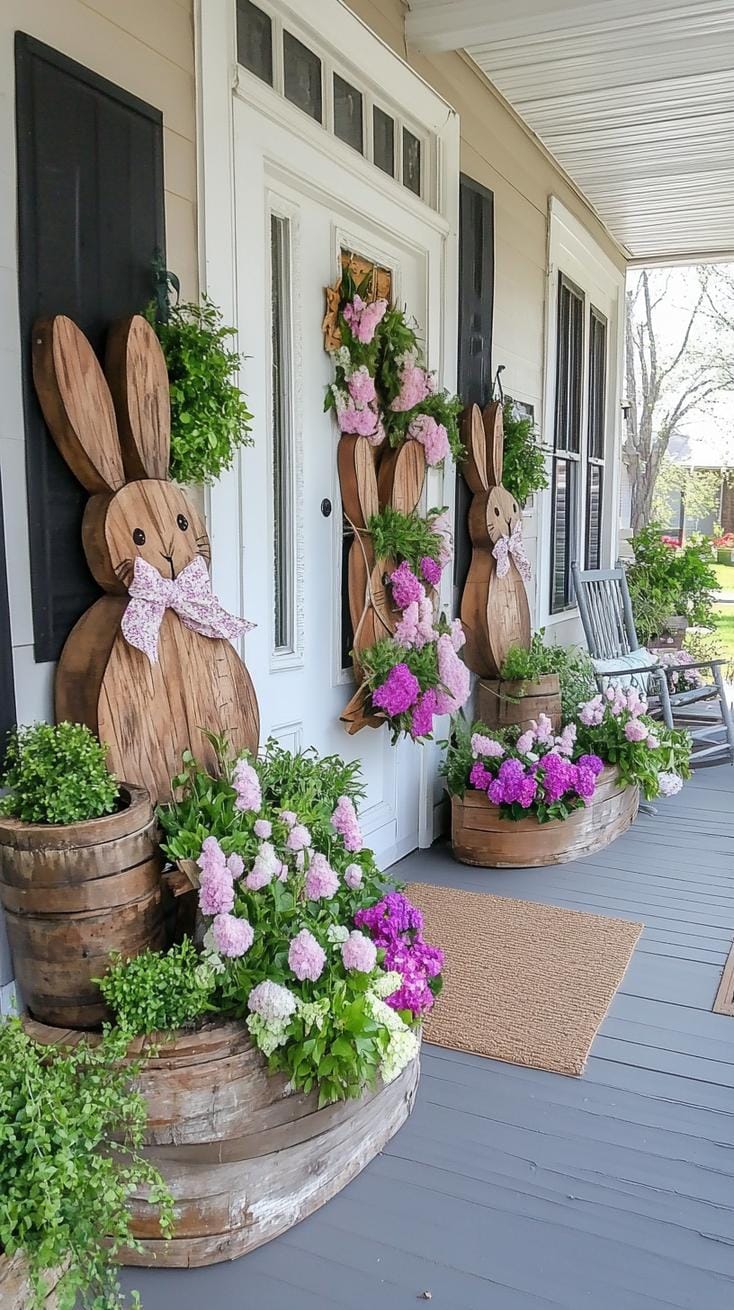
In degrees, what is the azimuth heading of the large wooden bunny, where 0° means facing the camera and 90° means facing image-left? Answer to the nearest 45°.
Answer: approximately 315°

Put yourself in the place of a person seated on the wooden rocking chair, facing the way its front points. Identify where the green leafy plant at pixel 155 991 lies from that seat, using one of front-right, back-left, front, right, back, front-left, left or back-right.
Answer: front-right

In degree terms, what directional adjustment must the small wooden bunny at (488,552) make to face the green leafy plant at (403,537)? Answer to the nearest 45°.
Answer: approximately 45° to its right

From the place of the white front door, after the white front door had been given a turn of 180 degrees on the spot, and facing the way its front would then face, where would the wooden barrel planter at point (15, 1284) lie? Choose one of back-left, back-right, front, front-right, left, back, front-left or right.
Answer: back-left

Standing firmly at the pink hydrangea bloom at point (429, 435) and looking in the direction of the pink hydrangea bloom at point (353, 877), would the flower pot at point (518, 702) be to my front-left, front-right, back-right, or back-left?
back-left

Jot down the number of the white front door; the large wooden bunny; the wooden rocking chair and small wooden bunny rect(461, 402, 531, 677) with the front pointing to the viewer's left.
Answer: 0

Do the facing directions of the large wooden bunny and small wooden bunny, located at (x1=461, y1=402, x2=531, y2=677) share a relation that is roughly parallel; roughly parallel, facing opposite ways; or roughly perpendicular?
roughly parallel

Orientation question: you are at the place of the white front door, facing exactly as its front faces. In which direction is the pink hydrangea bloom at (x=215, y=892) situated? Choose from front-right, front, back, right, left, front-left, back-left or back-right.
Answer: front-right

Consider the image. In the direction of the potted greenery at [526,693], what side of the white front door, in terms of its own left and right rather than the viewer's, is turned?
left

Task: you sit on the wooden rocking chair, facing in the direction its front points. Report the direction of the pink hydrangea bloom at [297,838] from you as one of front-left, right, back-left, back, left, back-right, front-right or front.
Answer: front-right

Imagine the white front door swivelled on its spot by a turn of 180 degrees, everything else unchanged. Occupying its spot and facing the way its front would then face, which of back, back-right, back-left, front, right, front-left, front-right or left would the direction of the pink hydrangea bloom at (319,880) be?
back-left

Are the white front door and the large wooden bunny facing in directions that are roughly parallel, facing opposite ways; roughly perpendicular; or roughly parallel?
roughly parallel

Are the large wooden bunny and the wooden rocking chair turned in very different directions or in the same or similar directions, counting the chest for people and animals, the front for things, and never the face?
same or similar directions

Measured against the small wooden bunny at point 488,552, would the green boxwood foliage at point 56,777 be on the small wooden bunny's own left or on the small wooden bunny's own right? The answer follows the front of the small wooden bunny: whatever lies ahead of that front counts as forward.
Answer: on the small wooden bunny's own right

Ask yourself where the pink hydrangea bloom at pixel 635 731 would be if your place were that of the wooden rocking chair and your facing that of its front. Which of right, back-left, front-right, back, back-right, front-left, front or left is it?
front-right

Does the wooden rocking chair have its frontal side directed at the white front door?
no

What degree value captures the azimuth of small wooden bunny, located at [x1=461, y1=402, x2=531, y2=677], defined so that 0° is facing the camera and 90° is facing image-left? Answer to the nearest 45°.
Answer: approximately 315°

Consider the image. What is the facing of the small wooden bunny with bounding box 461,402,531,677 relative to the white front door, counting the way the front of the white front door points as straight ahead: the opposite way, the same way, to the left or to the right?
the same way

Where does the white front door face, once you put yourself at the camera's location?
facing the viewer and to the right of the viewer
